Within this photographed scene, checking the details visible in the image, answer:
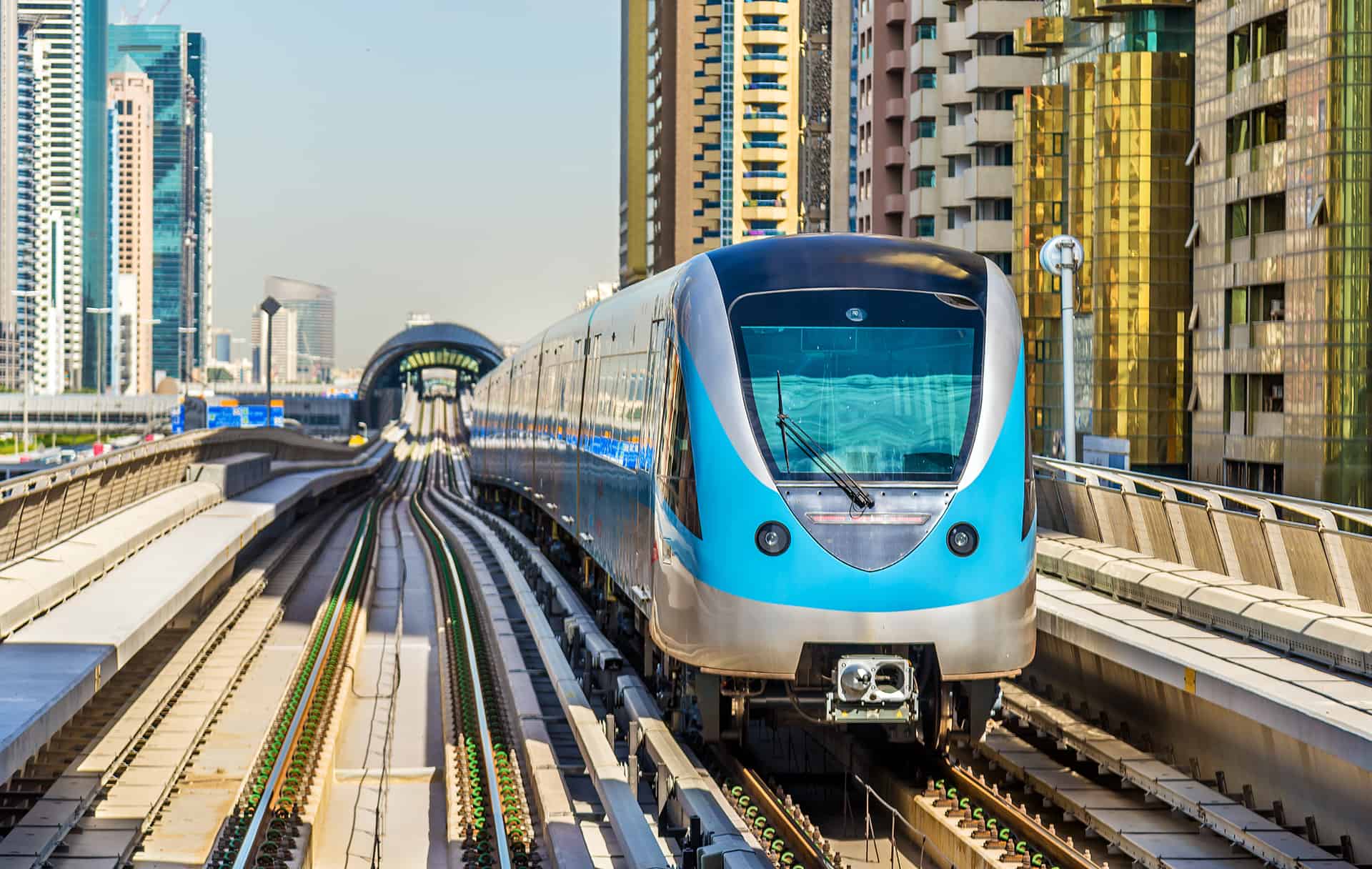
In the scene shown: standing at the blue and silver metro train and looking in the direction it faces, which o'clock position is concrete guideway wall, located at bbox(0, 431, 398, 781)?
The concrete guideway wall is roughly at 4 o'clock from the blue and silver metro train.

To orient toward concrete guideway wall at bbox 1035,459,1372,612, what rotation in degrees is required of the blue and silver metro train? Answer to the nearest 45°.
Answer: approximately 135° to its left

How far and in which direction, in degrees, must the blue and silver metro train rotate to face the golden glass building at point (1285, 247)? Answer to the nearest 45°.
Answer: approximately 135° to its left

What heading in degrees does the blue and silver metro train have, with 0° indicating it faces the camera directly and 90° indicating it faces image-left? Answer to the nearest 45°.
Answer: approximately 0°
